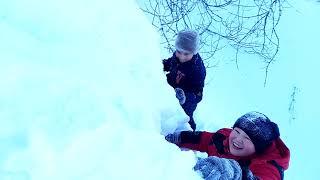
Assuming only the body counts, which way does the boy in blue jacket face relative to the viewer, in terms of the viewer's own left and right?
facing the viewer and to the left of the viewer
